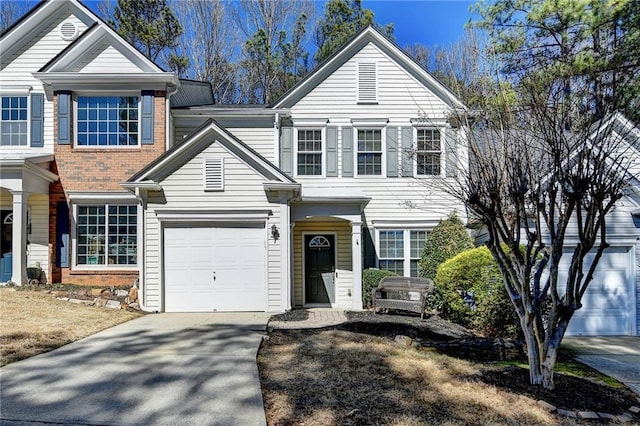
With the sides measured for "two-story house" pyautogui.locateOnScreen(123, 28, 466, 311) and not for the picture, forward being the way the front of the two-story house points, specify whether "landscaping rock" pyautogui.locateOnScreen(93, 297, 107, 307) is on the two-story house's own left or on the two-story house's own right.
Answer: on the two-story house's own right

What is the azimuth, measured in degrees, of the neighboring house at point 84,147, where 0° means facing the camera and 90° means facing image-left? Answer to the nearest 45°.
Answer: approximately 0°

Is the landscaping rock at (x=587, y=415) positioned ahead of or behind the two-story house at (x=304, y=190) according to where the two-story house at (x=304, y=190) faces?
ahead

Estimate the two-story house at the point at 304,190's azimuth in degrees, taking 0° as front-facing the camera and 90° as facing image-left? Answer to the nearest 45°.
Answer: approximately 0°

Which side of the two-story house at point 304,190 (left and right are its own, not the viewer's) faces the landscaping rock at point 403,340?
front

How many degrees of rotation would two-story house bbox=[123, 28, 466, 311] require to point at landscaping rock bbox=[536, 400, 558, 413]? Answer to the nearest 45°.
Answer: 0° — it already faces it

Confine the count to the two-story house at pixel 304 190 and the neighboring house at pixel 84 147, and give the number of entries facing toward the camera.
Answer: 2

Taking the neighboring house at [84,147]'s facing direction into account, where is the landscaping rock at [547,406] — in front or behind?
in front

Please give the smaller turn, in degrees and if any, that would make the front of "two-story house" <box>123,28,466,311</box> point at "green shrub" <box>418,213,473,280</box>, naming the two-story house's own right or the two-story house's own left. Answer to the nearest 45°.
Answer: approximately 90° to the two-story house's own left
